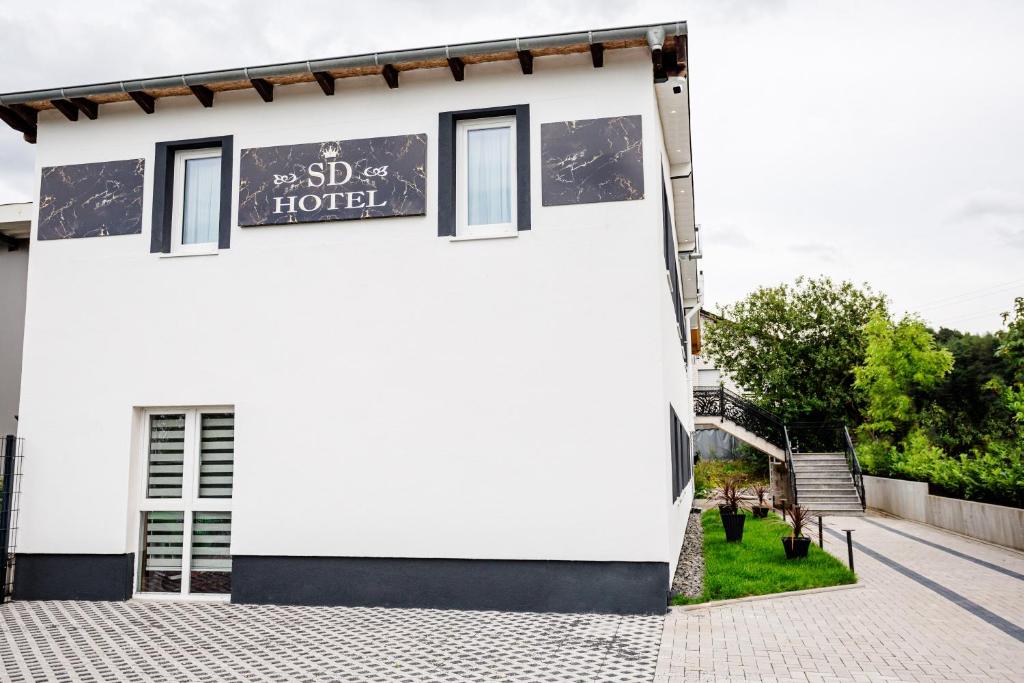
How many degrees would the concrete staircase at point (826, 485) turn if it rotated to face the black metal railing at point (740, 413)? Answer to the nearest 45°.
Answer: approximately 135° to its right

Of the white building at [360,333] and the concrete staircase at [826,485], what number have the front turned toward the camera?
2

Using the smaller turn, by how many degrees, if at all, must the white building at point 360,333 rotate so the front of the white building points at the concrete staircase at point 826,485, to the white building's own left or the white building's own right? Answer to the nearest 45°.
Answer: approximately 135° to the white building's own left

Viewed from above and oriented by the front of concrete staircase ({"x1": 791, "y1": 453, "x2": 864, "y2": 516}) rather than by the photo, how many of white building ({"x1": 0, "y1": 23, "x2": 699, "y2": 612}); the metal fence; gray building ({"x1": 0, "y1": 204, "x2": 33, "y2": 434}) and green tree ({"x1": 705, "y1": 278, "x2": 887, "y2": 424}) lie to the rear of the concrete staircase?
1

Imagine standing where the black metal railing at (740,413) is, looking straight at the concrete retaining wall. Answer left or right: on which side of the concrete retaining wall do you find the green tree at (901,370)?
left

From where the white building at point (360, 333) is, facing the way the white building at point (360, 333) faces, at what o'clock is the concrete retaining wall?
The concrete retaining wall is roughly at 8 o'clock from the white building.

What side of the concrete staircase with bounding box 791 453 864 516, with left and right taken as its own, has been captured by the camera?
front

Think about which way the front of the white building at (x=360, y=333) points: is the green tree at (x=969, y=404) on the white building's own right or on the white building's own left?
on the white building's own left

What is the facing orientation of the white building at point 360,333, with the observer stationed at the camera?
facing the viewer

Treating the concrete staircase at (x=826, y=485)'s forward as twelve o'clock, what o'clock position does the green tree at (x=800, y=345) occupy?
The green tree is roughly at 6 o'clock from the concrete staircase.

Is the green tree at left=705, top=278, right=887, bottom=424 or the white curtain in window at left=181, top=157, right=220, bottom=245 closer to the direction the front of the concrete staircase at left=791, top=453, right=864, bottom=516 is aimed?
the white curtain in window

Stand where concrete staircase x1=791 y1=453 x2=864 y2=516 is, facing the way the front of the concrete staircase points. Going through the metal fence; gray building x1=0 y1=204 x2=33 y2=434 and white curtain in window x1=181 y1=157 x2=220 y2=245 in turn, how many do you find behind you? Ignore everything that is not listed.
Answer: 0
